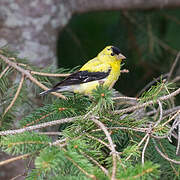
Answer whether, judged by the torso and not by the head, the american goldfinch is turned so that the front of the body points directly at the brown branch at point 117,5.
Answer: no

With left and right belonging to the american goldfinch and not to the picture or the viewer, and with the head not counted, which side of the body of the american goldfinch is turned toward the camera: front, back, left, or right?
right
